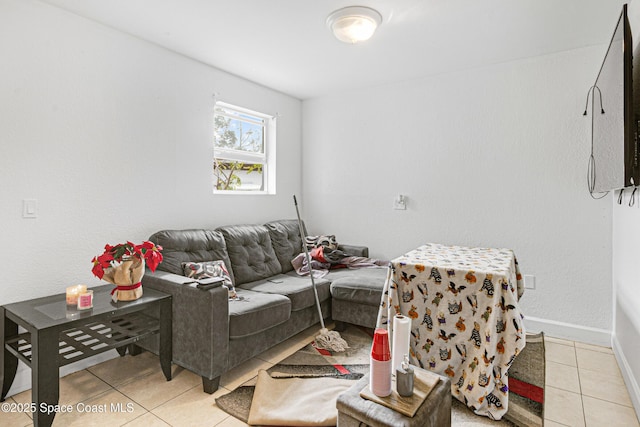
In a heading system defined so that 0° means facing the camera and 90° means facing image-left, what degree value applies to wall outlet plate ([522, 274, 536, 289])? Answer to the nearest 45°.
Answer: approximately 0°

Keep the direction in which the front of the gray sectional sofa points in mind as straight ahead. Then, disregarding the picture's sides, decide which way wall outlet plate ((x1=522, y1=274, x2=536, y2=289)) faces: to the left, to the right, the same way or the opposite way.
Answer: to the right

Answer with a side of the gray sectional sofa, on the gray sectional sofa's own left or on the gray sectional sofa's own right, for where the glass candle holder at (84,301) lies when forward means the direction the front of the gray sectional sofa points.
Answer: on the gray sectional sofa's own right

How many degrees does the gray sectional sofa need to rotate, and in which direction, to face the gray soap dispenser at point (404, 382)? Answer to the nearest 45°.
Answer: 0° — it already faces it

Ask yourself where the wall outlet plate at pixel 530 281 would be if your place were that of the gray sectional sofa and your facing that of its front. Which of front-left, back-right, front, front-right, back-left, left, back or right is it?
front-left

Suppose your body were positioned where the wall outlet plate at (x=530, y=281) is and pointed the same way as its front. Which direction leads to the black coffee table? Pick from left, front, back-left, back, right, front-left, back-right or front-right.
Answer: front-right

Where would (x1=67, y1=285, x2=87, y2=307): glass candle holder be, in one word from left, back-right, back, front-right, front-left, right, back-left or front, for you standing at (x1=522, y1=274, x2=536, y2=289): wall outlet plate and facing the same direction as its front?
front-right

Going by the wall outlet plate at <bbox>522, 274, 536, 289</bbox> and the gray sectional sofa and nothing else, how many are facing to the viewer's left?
0

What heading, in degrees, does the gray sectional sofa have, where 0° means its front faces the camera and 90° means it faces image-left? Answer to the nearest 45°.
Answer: approximately 315°
